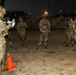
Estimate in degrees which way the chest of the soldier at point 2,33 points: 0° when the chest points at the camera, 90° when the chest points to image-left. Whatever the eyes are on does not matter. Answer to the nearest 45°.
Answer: approximately 270°
